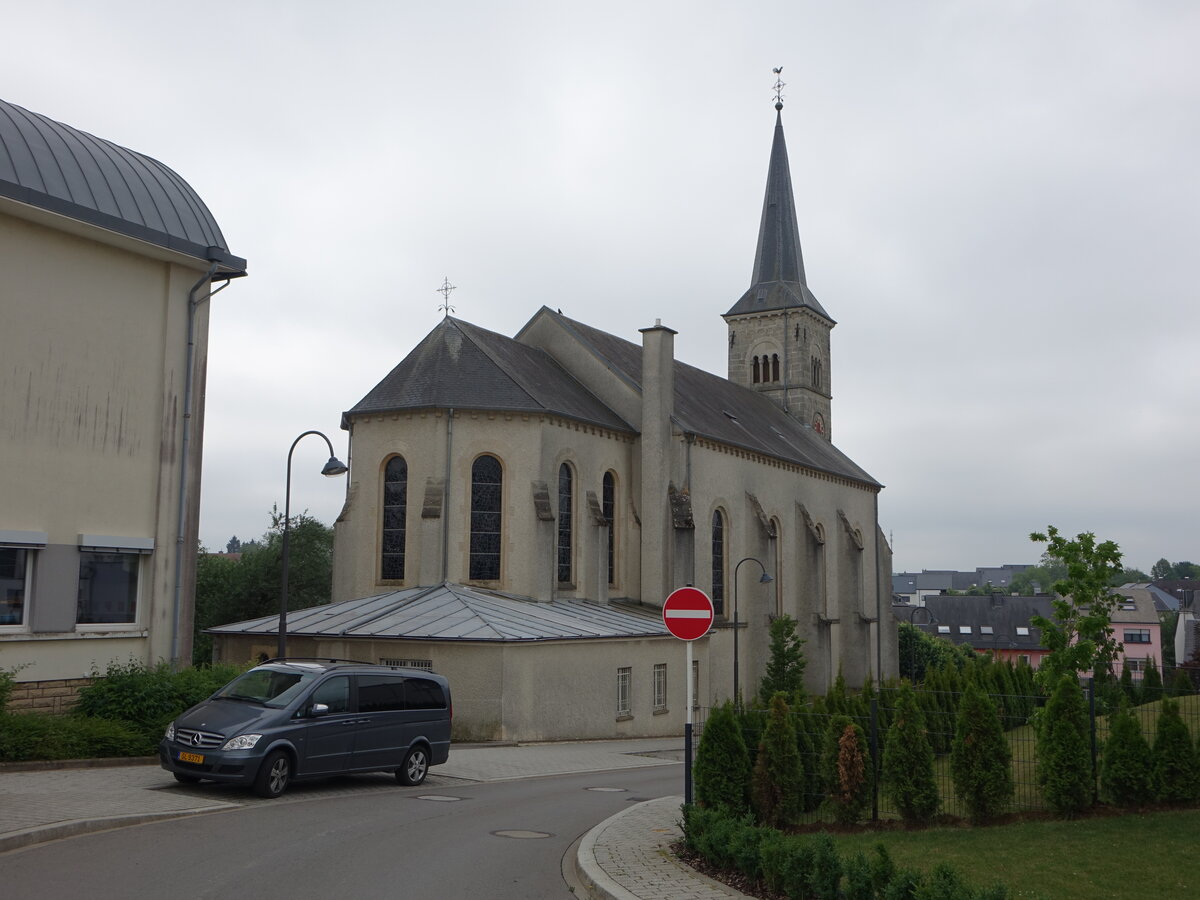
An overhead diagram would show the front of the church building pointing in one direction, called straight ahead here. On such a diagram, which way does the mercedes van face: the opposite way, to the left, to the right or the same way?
the opposite way

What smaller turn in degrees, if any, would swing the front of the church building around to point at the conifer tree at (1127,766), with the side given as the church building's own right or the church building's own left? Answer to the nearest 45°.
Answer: approximately 135° to the church building's own right

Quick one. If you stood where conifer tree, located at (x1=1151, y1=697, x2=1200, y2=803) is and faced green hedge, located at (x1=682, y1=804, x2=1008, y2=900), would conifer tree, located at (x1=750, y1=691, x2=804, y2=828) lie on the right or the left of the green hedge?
right

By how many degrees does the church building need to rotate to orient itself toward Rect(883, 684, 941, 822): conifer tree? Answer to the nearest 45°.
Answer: approximately 135° to its right

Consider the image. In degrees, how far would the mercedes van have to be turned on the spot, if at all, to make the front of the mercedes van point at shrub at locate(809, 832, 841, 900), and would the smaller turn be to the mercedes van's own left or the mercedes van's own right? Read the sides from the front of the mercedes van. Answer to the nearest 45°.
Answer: approximately 90° to the mercedes van's own left

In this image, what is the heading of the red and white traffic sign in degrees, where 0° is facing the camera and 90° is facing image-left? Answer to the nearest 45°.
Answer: approximately 0°

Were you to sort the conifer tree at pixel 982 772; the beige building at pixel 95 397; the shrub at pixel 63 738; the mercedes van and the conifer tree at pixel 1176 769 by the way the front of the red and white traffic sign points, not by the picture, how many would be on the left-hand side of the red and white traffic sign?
2

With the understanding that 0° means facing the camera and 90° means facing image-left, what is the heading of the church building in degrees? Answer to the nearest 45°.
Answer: approximately 225°

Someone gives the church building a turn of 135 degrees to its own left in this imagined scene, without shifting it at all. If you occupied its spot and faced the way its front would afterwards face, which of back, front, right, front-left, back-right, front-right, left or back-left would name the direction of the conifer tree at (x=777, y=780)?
left

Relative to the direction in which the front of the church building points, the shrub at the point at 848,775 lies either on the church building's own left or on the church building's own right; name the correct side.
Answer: on the church building's own right

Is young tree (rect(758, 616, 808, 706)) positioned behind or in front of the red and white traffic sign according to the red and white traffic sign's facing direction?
behind

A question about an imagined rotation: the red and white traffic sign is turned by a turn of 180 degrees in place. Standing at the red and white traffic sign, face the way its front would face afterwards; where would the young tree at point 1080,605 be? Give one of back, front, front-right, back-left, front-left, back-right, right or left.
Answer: front-right
